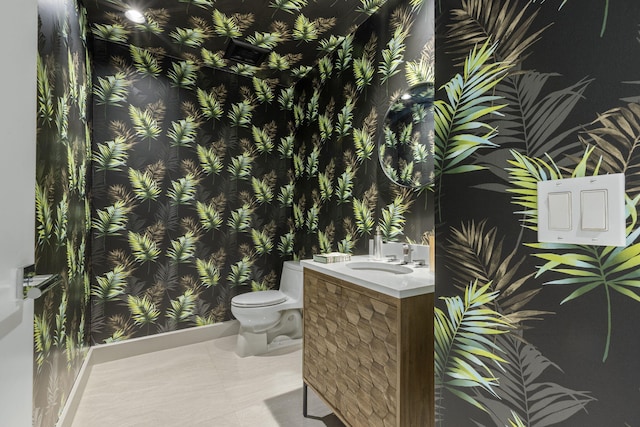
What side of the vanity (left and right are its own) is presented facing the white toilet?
right

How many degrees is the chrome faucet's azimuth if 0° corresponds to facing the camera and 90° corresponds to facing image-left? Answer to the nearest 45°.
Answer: approximately 45°

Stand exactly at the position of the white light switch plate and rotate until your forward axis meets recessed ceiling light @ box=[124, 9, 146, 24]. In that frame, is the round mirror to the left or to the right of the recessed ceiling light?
right

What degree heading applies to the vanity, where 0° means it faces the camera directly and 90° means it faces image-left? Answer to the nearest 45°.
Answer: approximately 45°

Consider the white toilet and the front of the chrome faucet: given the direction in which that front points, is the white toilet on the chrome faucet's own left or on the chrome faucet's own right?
on the chrome faucet's own right
